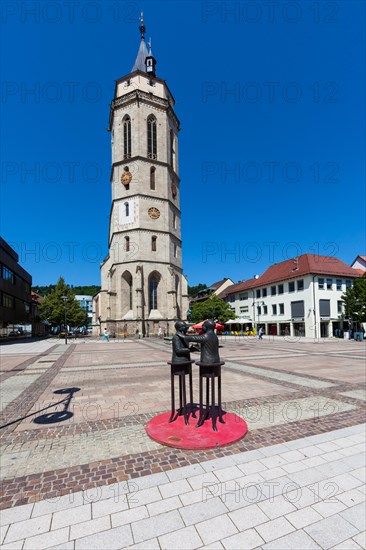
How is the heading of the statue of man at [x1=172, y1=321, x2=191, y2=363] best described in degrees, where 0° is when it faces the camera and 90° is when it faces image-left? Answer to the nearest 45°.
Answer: approximately 270°

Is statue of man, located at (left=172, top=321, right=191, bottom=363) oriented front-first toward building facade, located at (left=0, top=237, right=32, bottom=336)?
no

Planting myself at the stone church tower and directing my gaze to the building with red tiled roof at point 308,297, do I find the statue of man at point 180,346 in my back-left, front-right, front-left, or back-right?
front-right

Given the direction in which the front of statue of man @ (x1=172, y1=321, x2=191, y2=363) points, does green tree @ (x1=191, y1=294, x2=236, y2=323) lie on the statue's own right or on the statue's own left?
on the statue's own left

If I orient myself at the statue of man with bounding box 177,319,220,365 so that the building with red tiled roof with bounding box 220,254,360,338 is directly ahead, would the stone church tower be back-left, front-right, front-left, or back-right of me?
front-left

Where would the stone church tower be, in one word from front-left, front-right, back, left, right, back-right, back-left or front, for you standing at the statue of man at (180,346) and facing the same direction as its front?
left

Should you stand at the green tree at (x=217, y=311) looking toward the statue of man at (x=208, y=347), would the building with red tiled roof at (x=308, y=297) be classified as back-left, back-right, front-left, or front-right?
front-left

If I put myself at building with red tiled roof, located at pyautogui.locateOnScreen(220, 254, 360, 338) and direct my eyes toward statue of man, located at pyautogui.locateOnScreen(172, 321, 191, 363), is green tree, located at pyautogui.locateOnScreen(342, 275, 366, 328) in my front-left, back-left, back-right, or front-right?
front-left

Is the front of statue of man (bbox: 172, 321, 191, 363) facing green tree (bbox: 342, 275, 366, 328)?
no
